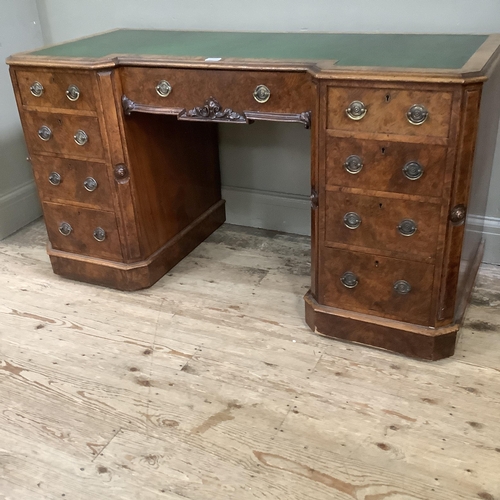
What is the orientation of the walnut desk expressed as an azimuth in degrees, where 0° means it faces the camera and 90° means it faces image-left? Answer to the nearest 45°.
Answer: approximately 45°
